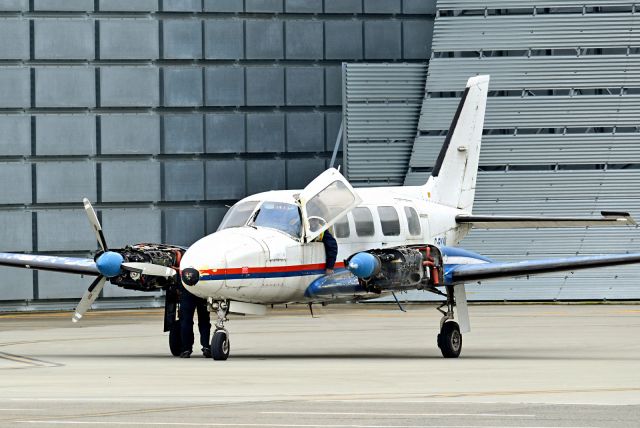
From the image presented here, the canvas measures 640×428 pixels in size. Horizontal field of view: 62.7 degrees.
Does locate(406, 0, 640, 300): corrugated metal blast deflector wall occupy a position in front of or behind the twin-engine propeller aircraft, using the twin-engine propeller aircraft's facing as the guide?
behind

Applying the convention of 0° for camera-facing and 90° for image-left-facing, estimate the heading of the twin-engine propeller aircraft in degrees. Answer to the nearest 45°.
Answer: approximately 45°
